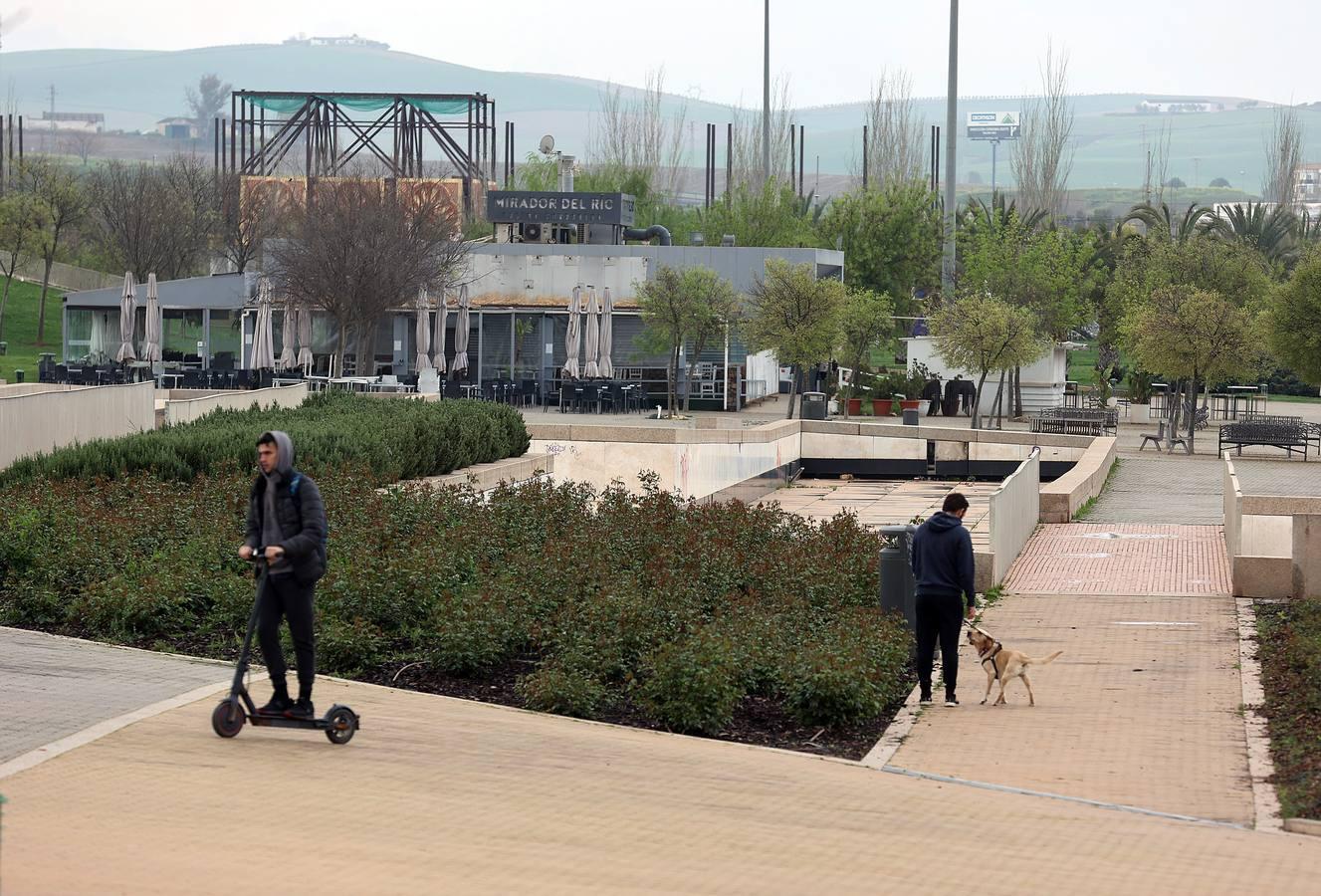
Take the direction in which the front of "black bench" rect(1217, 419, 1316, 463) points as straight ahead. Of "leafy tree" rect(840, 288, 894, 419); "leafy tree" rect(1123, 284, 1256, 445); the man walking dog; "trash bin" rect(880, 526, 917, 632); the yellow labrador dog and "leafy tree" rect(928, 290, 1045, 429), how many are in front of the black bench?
3

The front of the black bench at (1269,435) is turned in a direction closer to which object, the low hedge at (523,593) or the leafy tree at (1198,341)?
the low hedge

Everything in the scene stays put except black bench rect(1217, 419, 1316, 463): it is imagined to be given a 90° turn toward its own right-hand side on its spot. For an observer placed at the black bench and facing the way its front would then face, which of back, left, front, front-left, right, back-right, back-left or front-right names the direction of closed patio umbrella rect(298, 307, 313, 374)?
front

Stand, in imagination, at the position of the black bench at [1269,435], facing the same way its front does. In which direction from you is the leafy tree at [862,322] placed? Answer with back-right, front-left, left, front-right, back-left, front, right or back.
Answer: back-right

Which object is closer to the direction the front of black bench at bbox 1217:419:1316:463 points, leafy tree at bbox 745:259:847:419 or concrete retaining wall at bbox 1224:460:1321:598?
the concrete retaining wall

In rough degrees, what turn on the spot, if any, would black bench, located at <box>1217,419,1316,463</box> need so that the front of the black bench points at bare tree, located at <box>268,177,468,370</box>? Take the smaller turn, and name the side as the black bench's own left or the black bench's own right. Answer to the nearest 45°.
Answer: approximately 90° to the black bench's own right

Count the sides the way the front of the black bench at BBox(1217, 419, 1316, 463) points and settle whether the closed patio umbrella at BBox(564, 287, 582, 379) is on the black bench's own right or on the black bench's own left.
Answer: on the black bench's own right

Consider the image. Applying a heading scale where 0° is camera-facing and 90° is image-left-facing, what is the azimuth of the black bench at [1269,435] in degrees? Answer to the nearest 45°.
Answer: approximately 0°

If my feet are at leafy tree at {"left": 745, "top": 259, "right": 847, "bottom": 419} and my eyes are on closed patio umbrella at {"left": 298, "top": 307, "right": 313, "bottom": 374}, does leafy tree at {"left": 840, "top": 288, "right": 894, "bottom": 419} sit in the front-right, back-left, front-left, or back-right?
back-right

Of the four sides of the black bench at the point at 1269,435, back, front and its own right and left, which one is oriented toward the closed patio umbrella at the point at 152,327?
right

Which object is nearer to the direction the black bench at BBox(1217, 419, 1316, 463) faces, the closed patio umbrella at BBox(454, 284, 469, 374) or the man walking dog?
the man walking dog

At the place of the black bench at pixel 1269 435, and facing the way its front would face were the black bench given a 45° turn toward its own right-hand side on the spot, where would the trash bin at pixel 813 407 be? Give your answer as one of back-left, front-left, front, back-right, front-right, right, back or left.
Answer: front-right

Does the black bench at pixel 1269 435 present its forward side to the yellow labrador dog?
yes

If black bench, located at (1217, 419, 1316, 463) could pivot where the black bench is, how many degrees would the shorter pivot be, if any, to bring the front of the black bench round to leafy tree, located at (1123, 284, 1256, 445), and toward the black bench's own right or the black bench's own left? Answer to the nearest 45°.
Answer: approximately 135° to the black bench's own right
